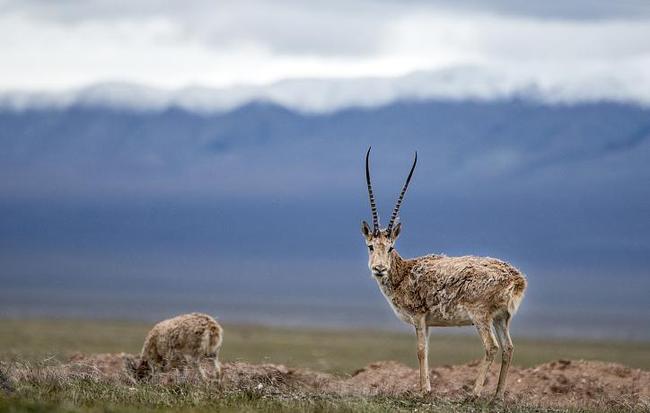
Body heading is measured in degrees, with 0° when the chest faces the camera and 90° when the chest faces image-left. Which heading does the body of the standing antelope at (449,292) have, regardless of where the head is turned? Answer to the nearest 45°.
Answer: approximately 90°
